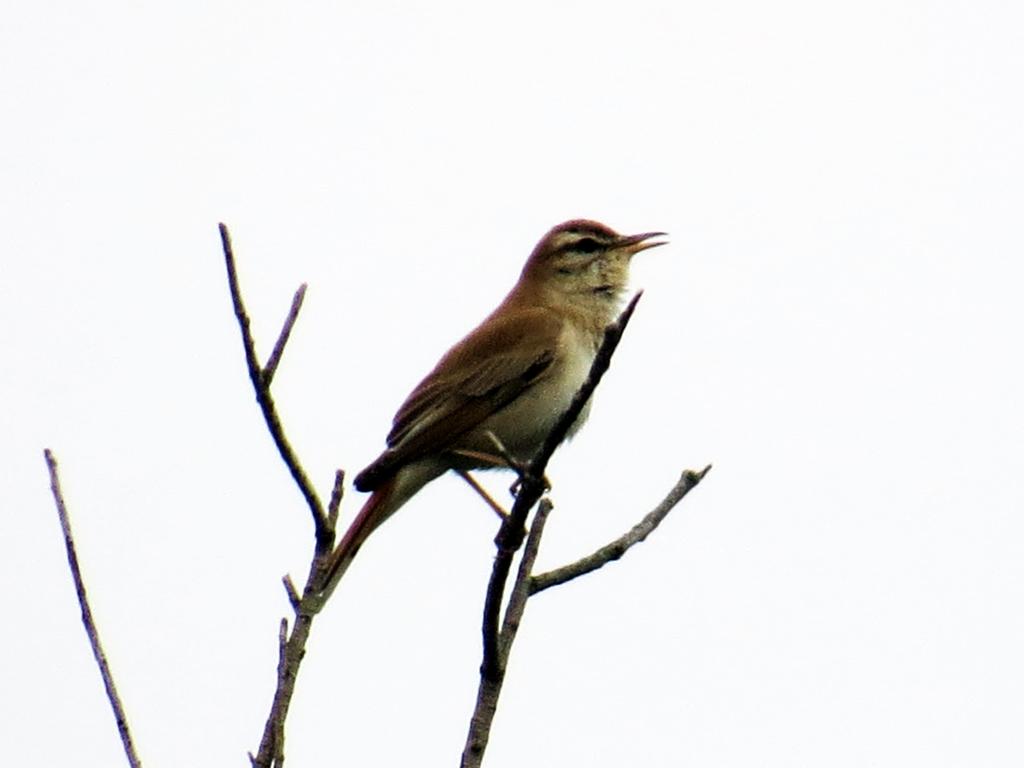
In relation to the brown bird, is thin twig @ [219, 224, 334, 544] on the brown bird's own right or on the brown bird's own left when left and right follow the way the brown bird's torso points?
on the brown bird's own right

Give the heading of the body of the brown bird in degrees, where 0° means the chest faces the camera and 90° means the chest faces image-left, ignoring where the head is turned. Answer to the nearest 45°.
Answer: approximately 270°

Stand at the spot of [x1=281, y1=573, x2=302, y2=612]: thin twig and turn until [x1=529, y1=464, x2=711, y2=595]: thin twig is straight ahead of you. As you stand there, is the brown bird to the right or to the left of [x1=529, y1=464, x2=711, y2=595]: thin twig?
left
